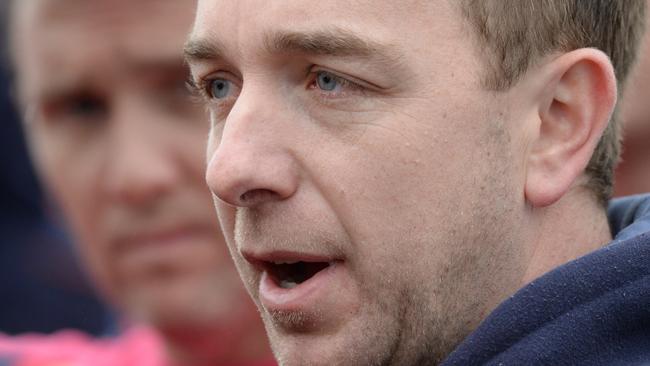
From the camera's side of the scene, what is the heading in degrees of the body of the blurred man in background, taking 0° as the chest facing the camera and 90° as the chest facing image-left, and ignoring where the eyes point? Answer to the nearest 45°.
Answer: approximately 0°
